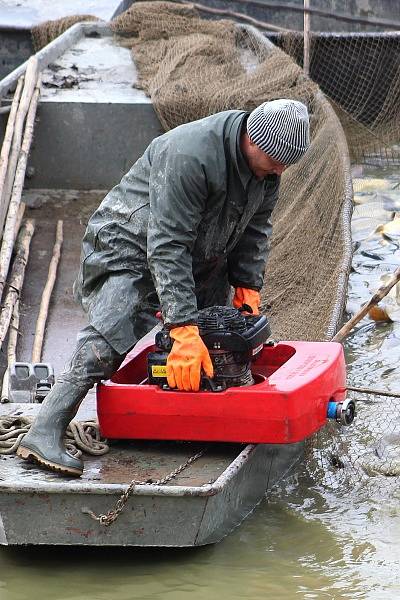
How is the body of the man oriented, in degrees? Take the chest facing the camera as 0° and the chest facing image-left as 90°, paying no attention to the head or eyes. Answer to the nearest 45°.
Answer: approximately 315°

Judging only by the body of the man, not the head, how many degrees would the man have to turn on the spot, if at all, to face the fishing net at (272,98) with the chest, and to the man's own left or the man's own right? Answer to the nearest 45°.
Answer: approximately 135° to the man's own left

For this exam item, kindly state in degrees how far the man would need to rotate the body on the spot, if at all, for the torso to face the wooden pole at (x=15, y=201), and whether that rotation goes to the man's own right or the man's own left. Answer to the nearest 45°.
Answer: approximately 135° to the man's own left

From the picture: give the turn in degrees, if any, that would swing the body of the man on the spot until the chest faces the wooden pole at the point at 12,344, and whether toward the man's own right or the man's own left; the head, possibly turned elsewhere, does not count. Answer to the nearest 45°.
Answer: approximately 180°

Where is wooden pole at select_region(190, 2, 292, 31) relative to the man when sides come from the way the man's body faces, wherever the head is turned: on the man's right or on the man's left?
on the man's left

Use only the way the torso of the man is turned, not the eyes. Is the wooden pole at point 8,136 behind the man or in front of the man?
behind

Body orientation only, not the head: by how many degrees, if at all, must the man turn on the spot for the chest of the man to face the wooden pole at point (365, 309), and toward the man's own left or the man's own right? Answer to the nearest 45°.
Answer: approximately 90° to the man's own left

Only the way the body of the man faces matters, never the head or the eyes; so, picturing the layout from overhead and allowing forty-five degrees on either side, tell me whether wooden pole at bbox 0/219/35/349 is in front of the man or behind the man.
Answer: behind
